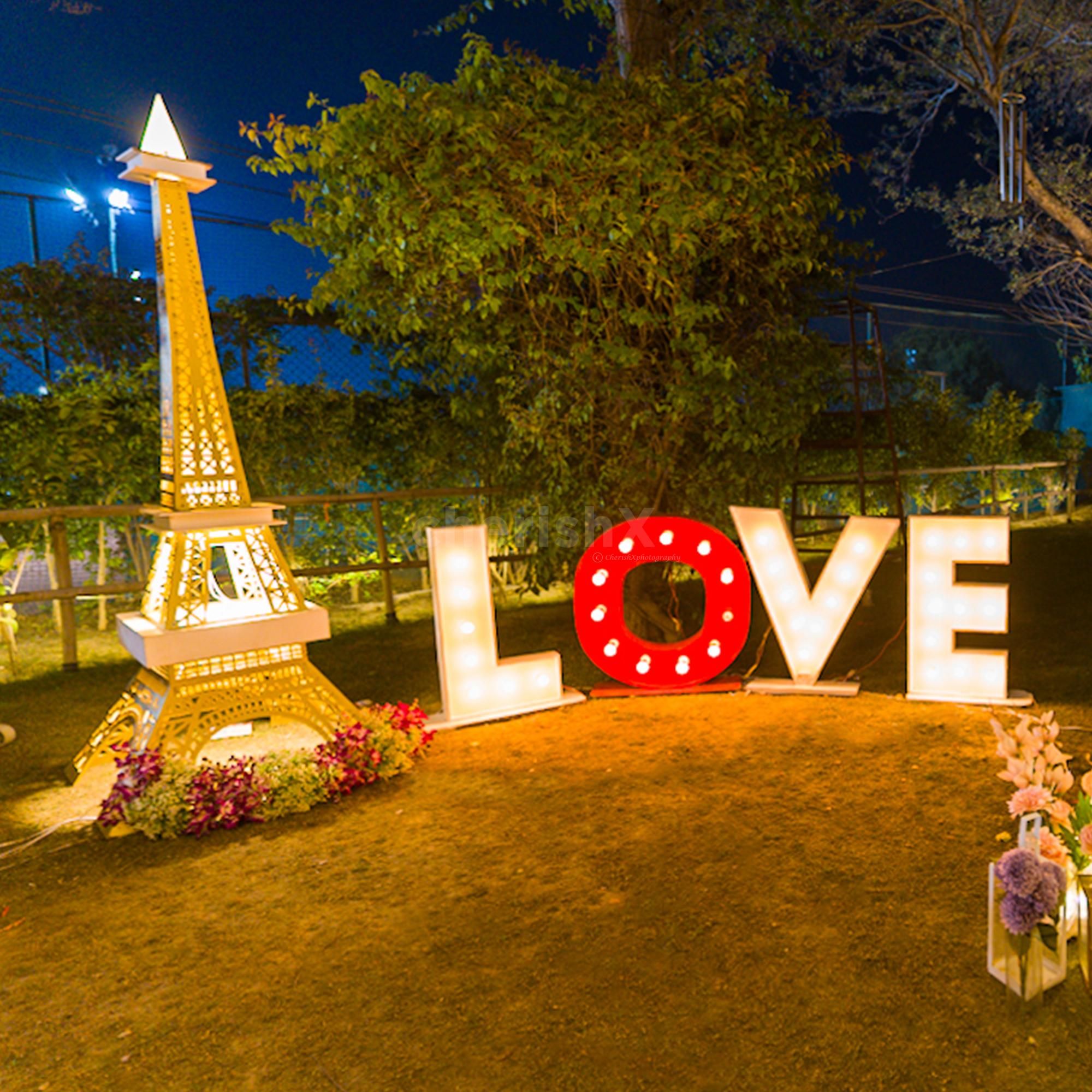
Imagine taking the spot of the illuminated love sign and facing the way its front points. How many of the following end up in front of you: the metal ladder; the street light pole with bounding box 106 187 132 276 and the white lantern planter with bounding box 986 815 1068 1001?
1

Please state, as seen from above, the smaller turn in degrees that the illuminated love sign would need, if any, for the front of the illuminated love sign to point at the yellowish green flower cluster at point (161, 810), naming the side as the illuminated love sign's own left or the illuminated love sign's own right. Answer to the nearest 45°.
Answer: approximately 45° to the illuminated love sign's own right

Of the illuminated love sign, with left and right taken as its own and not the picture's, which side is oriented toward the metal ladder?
back

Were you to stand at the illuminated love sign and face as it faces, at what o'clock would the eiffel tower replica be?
The eiffel tower replica is roughly at 2 o'clock from the illuminated love sign.

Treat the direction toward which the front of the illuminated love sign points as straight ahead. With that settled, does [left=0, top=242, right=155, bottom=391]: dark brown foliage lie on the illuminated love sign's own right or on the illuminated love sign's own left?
on the illuminated love sign's own right

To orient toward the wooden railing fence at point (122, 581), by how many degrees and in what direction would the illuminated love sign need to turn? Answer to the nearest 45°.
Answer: approximately 90° to its right

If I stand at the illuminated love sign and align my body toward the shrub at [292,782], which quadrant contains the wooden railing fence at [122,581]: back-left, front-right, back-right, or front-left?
front-right

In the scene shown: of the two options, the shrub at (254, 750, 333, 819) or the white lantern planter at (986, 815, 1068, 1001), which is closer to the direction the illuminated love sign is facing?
the white lantern planter

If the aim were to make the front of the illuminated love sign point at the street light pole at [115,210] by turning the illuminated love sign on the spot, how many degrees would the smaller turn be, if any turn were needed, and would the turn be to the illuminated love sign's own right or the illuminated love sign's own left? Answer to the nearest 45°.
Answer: approximately 135° to the illuminated love sign's own right

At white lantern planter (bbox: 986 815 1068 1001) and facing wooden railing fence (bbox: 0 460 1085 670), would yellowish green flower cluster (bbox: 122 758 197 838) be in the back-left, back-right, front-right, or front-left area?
front-left

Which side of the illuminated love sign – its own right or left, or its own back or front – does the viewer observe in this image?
front

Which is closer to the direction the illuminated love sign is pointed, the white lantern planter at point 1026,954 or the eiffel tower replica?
the white lantern planter

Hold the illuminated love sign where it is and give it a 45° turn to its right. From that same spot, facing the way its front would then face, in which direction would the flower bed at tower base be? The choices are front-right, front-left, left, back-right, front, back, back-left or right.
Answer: front
